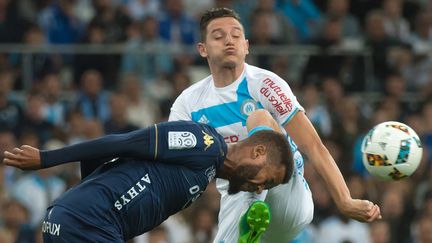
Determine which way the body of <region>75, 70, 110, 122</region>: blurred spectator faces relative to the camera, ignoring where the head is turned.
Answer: toward the camera

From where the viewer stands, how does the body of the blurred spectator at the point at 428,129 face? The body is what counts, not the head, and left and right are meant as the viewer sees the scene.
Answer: facing the viewer

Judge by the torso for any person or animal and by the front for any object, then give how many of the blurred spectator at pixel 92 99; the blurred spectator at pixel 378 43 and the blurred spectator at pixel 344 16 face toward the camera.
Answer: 3

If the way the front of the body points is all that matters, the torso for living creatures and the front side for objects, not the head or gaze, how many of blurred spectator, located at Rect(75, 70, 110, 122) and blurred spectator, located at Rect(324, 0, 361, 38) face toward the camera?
2

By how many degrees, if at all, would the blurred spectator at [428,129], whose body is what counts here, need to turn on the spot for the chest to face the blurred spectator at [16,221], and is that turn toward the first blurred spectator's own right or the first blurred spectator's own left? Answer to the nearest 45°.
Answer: approximately 45° to the first blurred spectator's own right

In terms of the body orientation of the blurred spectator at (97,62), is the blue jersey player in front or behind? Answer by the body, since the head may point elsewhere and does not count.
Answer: in front

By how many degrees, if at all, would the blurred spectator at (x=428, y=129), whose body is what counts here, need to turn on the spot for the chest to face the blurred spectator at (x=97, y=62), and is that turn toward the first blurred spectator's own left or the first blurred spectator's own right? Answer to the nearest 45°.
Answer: approximately 90° to the first blurred spectator's own right

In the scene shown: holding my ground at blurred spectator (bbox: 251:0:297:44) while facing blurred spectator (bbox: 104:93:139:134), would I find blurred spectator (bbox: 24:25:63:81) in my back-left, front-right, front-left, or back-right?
front-right

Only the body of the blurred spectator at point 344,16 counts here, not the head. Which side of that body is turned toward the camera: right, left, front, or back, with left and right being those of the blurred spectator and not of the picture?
front

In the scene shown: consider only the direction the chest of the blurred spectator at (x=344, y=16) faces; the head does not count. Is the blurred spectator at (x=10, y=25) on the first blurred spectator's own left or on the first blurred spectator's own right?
on the first blurred spectator's own right

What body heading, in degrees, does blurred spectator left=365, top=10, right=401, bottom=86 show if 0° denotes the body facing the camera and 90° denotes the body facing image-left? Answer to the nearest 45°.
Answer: approximately 0°
